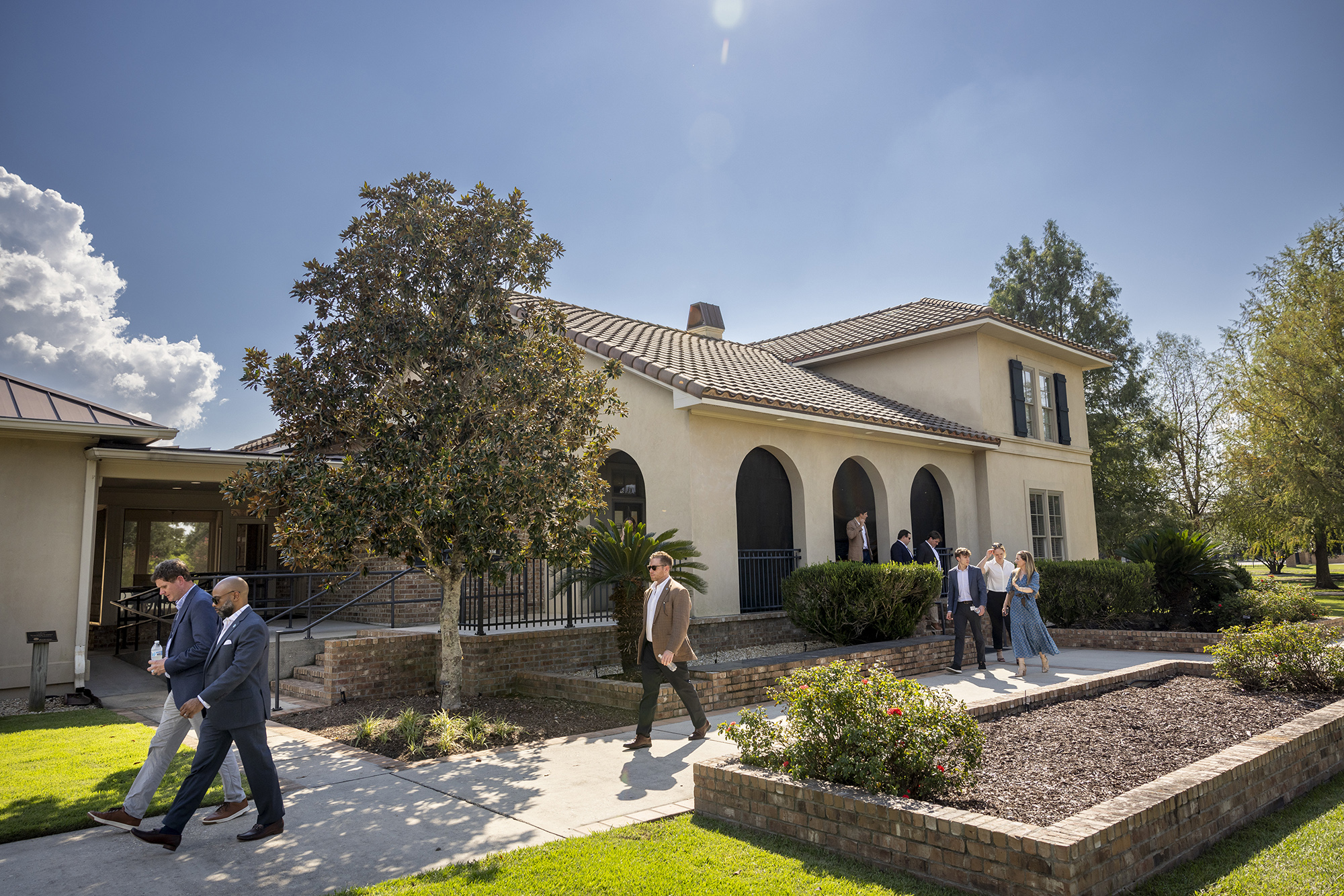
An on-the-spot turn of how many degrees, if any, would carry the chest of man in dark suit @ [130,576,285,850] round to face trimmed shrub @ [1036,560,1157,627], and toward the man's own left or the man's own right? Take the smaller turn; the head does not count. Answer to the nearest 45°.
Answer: approximately 180°

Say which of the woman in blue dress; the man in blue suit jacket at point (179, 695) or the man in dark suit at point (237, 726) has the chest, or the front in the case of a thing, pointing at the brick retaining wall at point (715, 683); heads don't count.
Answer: the woman in blue dress

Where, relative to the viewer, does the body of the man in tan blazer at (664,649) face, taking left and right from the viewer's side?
facing the viewer and to the left of the viewer

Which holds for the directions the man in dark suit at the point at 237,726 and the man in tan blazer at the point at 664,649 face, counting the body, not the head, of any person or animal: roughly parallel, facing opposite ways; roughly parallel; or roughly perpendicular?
roughly parallel

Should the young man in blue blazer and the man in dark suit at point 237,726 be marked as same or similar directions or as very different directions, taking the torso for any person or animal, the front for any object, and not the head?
same or similar directions

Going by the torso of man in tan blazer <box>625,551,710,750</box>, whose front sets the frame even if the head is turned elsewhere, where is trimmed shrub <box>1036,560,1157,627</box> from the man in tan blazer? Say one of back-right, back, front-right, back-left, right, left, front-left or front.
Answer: back

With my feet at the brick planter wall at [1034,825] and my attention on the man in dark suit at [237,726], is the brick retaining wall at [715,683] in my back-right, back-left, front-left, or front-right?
front-right

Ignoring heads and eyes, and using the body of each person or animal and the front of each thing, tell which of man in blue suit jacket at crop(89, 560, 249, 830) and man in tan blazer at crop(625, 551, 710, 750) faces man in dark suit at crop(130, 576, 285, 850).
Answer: the man in tan blazer

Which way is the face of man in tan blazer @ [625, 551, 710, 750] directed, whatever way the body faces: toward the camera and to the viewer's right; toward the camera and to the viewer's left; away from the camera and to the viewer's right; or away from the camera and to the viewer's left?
toward the camera and to the viewer's left

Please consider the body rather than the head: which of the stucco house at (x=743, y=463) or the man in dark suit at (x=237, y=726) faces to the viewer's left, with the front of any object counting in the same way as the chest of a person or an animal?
the man in dark suit

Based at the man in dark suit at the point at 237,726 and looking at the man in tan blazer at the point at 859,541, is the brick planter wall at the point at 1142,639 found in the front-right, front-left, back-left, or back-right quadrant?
front-right

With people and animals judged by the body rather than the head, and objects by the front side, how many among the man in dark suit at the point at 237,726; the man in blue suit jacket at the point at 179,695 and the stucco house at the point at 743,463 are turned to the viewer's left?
2

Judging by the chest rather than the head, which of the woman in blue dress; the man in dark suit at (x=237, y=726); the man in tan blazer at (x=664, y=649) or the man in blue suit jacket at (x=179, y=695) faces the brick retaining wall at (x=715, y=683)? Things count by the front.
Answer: the woman in blue dress

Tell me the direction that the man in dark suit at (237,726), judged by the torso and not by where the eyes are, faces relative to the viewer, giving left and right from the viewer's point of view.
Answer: facing to the left of the viewer

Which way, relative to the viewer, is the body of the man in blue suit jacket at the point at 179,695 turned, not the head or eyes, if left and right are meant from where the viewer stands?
facing to the left of the viewer

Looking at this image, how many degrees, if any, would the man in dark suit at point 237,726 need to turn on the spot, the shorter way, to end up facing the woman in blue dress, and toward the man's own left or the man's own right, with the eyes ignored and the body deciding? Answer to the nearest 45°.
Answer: approximately 180°
